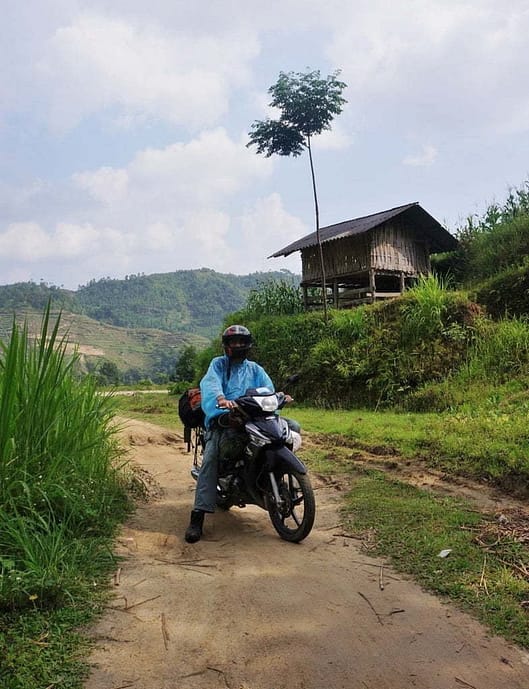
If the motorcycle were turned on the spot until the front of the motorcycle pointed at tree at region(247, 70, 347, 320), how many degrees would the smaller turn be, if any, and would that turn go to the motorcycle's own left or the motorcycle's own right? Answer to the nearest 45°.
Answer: approximately 135° to the motorcycle's own left

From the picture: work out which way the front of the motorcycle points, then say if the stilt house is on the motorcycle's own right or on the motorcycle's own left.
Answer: on the motorcycle's own left

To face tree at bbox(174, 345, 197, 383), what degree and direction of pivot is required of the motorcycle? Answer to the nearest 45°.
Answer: approximately 135° to its left

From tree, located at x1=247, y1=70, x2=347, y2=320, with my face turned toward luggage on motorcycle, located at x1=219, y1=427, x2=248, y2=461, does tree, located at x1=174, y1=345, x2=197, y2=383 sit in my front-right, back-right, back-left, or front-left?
back-right

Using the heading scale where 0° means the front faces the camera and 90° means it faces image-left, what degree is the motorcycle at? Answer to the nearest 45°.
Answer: approximately 315°
